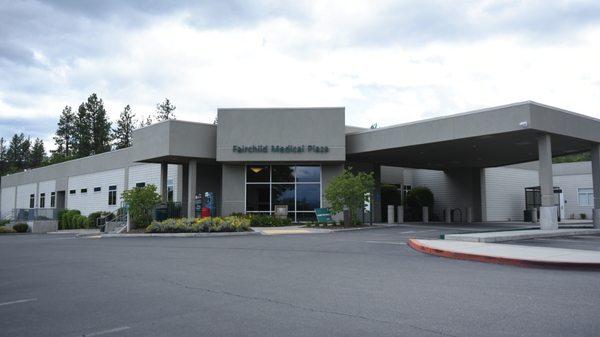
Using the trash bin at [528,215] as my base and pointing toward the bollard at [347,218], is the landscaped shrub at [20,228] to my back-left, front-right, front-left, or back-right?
front-right

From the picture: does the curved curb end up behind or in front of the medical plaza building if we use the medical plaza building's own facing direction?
in front

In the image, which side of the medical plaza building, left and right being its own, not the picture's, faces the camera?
front

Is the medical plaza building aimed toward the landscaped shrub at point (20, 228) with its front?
no

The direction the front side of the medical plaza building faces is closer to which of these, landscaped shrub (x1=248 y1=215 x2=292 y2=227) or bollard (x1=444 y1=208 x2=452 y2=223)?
the landscaped shrub

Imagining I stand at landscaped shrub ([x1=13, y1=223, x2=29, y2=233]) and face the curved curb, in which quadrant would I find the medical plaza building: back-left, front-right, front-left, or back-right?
front-left

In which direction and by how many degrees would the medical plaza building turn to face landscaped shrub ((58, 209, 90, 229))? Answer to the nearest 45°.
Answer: approximately 135° to its right

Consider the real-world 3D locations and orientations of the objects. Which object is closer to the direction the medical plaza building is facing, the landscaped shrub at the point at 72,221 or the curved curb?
the curved curb
